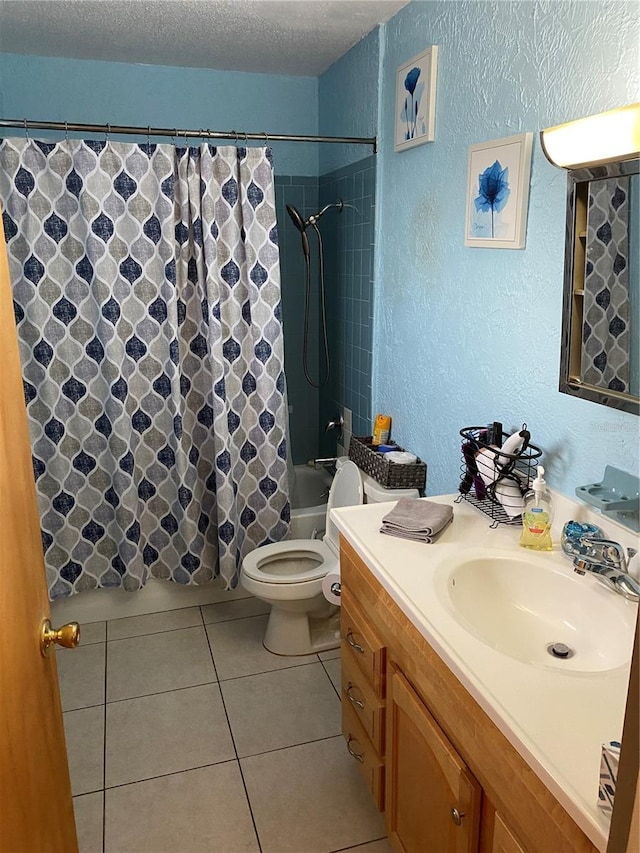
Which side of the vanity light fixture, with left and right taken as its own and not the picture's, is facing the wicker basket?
right

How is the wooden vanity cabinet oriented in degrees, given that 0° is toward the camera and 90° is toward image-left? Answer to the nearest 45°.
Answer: approximately 45°

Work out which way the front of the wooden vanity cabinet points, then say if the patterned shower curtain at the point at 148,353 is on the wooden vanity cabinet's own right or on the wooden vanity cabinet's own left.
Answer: on the wooden vanity cabinet's own right

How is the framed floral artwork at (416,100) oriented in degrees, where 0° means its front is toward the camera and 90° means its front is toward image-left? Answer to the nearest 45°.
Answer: approximately 45°
